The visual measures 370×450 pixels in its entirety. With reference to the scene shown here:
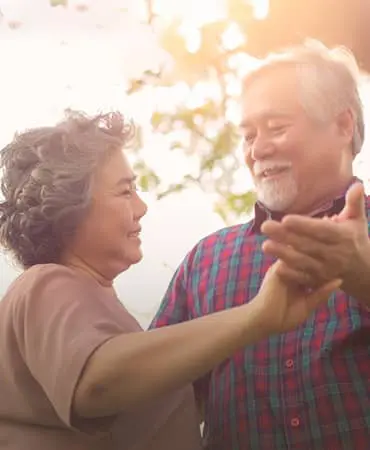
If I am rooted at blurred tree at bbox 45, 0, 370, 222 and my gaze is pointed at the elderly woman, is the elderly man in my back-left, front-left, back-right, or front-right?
front-left

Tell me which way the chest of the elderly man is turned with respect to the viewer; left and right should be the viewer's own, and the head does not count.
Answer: facing the viewer and to the left of the viewer

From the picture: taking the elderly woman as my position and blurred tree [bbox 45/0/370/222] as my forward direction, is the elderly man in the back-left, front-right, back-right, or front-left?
front-right

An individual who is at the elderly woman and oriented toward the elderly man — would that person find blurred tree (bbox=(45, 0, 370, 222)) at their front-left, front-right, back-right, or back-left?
front-left

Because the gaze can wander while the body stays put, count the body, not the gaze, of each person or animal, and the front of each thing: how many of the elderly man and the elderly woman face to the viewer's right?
1

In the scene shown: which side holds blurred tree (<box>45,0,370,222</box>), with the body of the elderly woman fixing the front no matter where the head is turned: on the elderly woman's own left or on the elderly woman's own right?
on the elderly woman's own left

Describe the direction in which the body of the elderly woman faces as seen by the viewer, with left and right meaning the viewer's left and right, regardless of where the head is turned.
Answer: facing to the right of the viewer

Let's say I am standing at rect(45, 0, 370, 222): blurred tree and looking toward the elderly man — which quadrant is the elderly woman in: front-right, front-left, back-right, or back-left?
front-right

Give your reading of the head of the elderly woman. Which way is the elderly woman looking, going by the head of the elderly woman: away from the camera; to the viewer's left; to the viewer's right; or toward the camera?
to the viewer's right

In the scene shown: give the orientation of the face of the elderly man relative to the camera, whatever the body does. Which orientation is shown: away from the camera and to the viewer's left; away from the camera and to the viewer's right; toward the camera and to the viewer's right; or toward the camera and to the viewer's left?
toward the camera and to the viewer's left
